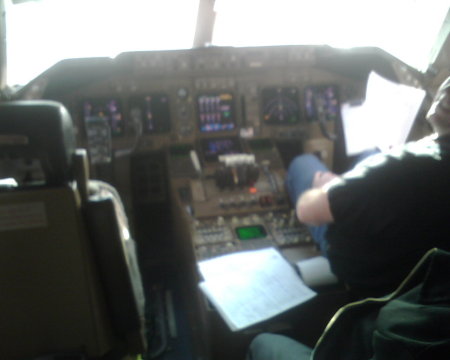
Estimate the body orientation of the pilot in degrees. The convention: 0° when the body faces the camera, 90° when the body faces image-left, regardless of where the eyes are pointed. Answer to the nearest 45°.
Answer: approximately 135°

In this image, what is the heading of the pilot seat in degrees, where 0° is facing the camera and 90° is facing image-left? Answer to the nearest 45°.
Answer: approximately 180°

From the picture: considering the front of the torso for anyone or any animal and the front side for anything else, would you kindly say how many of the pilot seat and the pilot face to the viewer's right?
0
